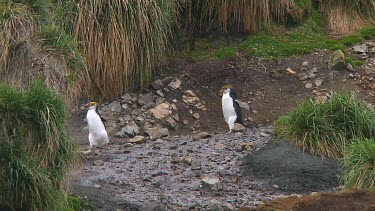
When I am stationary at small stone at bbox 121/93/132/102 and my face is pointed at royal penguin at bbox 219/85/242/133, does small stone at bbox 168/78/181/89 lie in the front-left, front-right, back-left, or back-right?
front-left

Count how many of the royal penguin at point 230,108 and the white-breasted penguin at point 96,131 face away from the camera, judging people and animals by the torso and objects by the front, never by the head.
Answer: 0

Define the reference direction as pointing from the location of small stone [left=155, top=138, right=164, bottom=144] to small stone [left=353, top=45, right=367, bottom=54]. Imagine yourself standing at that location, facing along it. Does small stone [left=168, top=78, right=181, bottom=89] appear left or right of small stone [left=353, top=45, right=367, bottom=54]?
left

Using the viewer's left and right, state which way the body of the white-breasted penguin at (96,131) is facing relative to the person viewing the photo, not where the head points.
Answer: facing the viewer and to the left of the viewer
